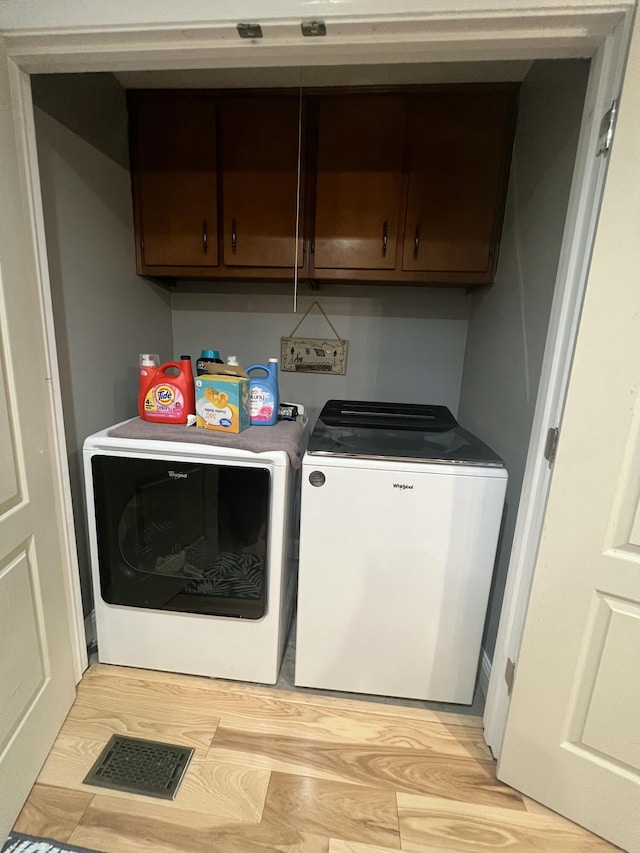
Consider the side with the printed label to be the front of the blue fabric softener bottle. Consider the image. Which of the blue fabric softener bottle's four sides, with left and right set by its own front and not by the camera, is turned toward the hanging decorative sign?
back

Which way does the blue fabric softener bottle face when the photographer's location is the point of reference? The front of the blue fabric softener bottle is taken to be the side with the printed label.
facing the viewer

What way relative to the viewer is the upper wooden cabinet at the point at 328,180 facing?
toward the camera

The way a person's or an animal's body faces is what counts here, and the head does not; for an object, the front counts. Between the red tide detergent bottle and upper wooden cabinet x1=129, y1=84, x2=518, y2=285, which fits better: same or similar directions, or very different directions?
same or similar directions

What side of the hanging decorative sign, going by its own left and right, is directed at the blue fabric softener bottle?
front

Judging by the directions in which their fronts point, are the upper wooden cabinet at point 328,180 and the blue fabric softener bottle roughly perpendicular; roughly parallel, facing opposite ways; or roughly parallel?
roughly parallel

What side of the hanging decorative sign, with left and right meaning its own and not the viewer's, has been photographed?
front

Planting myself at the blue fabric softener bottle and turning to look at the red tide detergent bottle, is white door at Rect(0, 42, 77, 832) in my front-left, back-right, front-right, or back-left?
front-left

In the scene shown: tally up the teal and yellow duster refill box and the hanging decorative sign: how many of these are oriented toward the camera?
2

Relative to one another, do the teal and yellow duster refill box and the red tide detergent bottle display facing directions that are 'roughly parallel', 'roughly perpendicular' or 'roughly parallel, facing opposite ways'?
roughly parallel

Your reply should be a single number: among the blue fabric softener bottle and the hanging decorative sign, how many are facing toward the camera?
2

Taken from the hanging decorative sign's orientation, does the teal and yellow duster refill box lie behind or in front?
in front
